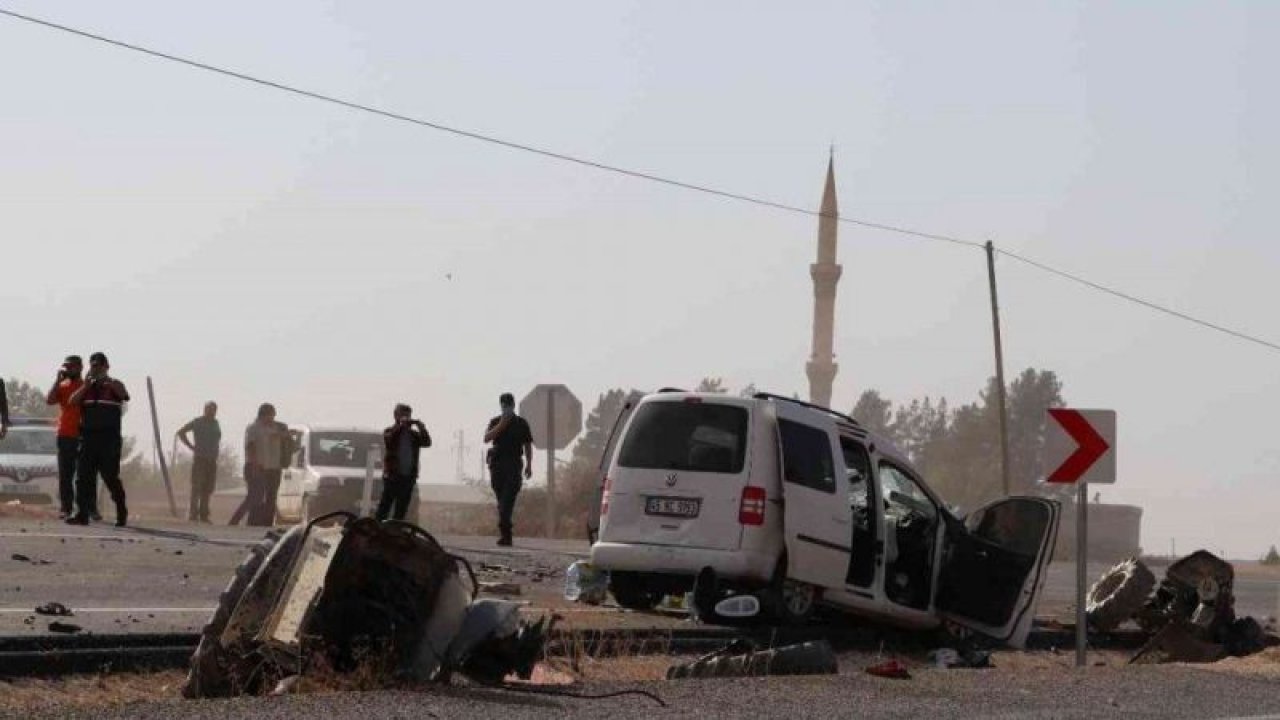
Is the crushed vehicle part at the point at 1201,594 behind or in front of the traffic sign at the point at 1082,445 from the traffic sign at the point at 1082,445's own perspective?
behind

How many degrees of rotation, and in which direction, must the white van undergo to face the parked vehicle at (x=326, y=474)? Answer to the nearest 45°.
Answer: approximately 90° to its left

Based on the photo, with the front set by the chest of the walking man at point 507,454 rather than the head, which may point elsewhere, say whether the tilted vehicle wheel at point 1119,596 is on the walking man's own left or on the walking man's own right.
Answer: on the walking man's own left

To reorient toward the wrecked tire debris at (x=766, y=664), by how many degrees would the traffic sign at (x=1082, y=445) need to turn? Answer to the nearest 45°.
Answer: approximately 45° to its right

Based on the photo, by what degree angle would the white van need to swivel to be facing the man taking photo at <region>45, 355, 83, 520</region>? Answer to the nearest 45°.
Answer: approximately 90° to its left

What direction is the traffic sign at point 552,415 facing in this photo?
away from the camera

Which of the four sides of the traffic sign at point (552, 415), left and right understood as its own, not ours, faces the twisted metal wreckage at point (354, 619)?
back

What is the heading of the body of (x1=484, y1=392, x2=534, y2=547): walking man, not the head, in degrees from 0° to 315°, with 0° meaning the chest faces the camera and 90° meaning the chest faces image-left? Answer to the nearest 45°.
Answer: approximately 0°

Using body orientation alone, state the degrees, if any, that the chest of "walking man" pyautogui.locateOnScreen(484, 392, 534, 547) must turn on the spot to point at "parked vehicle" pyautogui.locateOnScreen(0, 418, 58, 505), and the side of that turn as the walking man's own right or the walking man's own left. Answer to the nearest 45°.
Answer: approximately 135° to the walking man's own right

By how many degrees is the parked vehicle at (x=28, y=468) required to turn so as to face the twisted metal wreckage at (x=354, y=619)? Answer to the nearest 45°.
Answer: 0° — it already faces it

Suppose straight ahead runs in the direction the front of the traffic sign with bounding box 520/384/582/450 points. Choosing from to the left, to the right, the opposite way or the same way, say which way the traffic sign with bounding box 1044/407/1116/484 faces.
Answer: the opposite way
